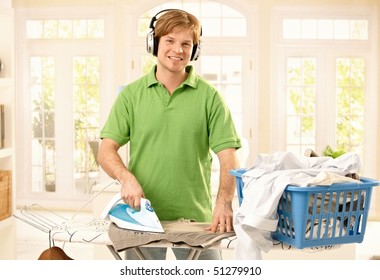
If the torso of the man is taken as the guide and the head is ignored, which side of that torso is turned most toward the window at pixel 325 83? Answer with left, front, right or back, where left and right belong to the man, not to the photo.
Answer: back

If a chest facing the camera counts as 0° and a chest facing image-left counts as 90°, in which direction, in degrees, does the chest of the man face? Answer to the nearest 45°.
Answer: approximately 0°

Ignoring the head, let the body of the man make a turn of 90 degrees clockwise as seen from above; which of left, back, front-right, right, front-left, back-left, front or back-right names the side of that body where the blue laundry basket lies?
back-left

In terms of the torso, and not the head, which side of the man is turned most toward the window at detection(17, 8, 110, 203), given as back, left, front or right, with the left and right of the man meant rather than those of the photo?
back
